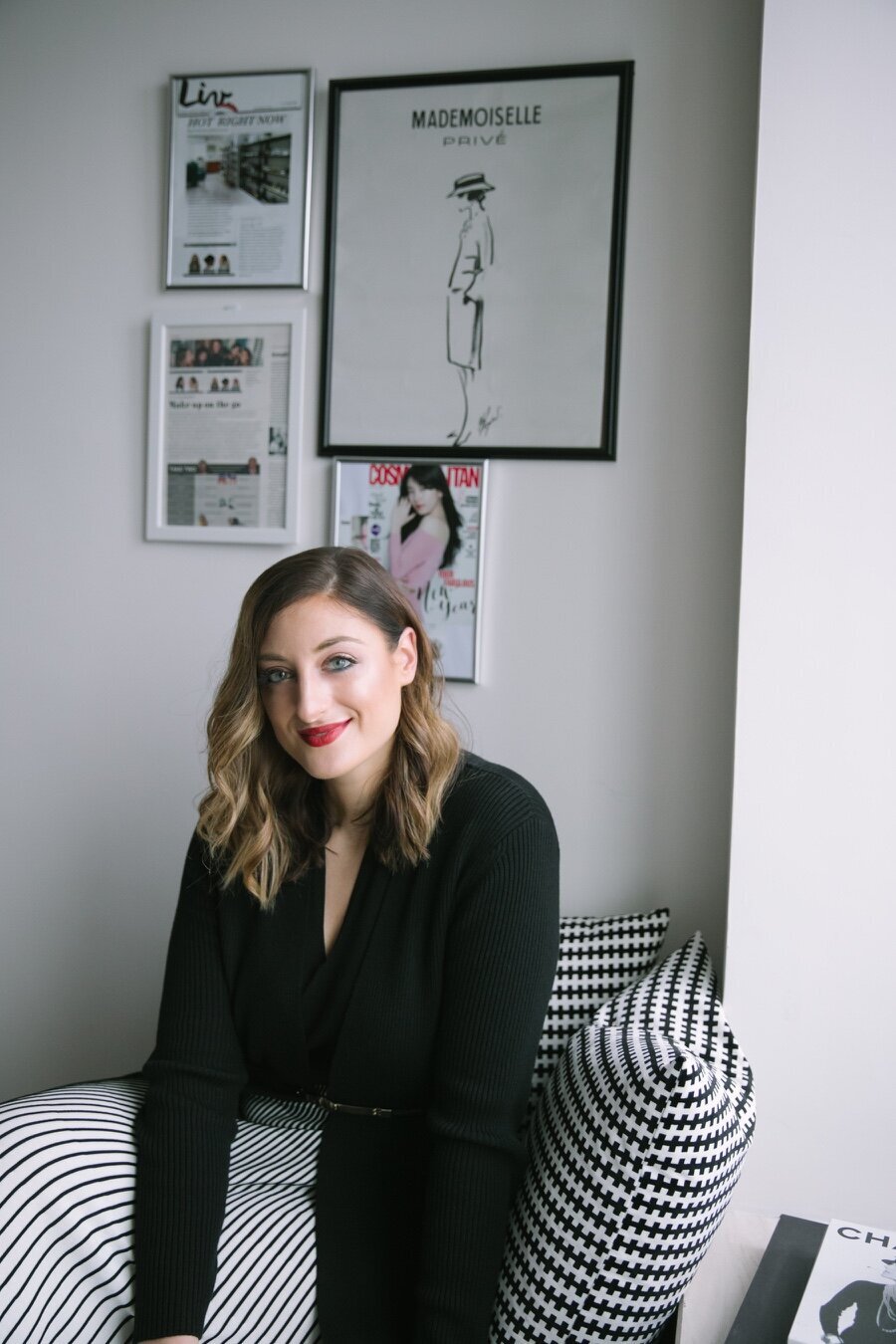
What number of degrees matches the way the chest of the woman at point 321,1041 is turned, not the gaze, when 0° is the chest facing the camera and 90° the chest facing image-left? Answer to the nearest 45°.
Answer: approximately 45°

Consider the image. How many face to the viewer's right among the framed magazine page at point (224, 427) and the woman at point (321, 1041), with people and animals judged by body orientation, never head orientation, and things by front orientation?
0

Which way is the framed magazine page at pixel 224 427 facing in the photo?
toward the camera

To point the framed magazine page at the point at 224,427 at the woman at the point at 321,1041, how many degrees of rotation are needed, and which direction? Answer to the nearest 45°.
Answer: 0° — it already faces them
